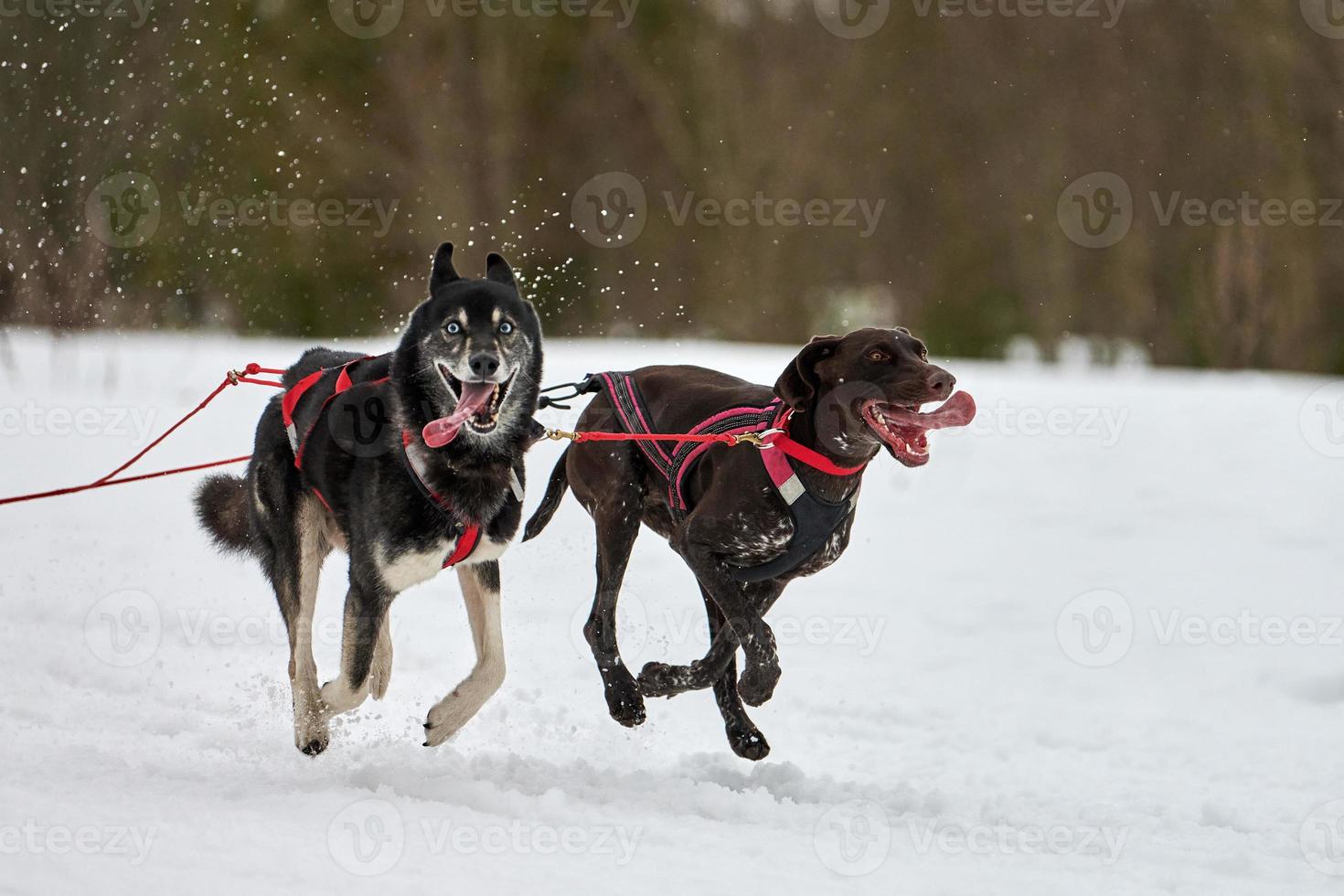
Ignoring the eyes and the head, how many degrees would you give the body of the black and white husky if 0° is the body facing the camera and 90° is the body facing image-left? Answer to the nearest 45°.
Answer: approximately 315°

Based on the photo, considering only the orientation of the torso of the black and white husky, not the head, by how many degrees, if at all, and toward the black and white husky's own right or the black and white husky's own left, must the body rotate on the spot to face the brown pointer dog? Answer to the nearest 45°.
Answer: approximately 45° to the black and white husky's own left

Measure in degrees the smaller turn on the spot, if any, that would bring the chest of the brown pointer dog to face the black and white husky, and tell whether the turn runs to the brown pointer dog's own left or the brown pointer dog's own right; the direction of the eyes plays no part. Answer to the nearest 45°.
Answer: approximately 135° to the brown pointer dog's own right

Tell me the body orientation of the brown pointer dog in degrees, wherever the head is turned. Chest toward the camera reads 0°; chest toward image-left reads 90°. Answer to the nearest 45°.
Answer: approximately 315°
